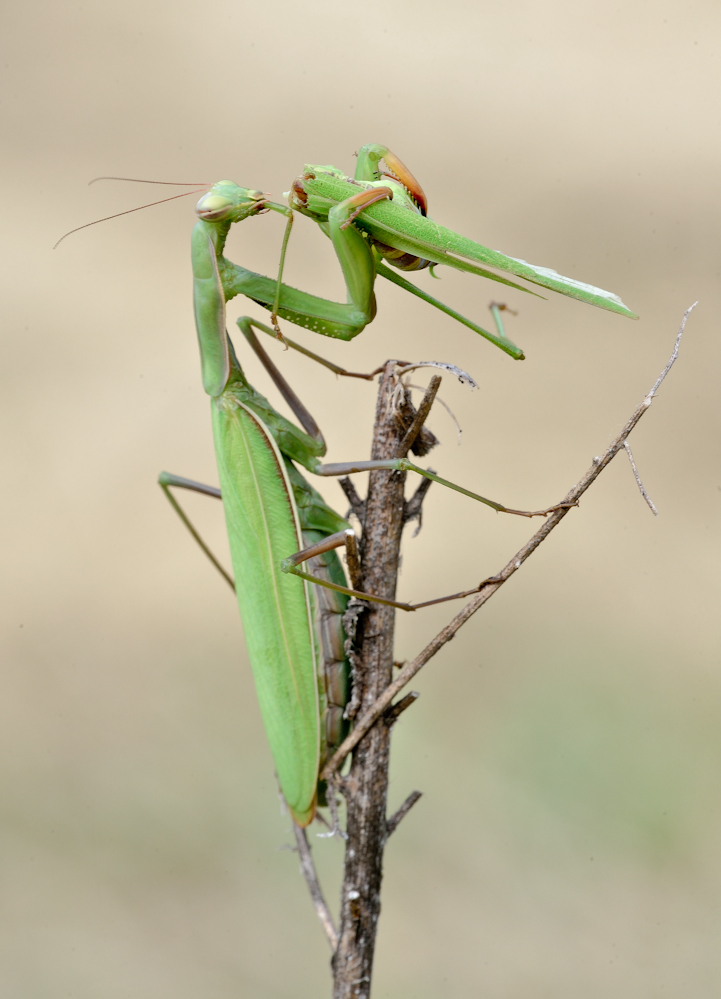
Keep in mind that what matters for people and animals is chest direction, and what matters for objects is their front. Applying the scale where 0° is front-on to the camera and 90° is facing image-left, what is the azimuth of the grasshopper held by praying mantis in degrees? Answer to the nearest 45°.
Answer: approximately 90°
